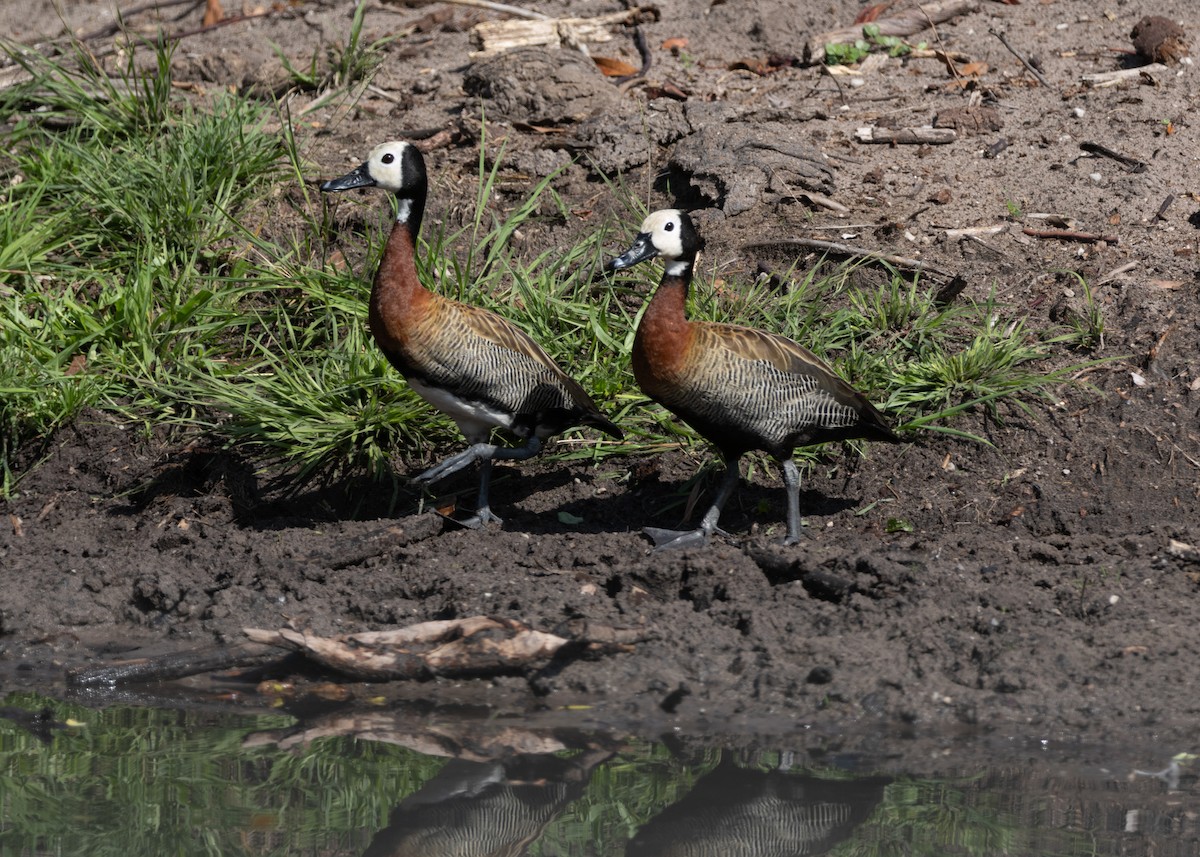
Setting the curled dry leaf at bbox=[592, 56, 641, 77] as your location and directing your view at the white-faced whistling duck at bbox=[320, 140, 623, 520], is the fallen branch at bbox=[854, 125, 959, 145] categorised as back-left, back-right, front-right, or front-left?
front-left

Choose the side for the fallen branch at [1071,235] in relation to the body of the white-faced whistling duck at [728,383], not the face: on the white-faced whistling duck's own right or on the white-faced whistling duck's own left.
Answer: on the white-faced whistling duck's own right

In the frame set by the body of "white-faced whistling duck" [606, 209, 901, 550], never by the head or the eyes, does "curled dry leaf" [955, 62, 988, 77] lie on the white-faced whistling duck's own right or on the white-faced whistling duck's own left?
on the white-faced whistling duck's own right

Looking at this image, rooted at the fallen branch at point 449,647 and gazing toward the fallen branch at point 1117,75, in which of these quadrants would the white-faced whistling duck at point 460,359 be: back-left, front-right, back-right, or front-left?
front-left

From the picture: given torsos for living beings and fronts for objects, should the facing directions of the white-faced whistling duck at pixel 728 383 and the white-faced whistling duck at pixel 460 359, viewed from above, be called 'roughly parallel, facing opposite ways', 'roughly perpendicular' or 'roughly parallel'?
roughly parallel

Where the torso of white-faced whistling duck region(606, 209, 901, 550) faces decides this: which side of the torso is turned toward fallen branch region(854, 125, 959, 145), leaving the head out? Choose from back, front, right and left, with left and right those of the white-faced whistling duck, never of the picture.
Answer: right

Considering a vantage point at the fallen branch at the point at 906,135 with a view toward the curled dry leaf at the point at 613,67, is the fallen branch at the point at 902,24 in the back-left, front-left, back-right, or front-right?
front-right

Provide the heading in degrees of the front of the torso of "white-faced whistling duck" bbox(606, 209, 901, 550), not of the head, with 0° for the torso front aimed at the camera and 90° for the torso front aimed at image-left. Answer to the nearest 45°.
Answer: approximately 90°

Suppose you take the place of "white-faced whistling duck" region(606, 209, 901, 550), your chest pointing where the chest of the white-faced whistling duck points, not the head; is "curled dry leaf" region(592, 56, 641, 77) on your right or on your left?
on your right

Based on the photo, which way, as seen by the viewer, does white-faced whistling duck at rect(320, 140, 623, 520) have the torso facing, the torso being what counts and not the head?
to the viewer's left

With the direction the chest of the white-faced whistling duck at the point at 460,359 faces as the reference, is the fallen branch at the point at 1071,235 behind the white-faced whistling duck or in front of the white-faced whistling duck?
behind

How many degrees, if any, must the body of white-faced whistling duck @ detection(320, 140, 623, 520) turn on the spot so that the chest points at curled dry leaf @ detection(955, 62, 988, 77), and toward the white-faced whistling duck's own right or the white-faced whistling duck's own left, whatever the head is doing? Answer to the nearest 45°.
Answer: approximately 135° to the white-faced whistling duck's own right

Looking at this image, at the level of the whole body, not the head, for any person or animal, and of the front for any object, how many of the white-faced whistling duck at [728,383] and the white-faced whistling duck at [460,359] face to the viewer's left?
2

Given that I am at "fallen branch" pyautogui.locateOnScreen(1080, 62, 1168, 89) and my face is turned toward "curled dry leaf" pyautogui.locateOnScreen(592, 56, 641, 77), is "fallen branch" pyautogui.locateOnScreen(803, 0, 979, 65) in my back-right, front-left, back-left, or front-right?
front-right

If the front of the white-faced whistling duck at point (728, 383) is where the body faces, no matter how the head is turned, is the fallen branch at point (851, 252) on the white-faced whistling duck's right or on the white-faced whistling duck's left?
on the white-faced whistling duck's right
